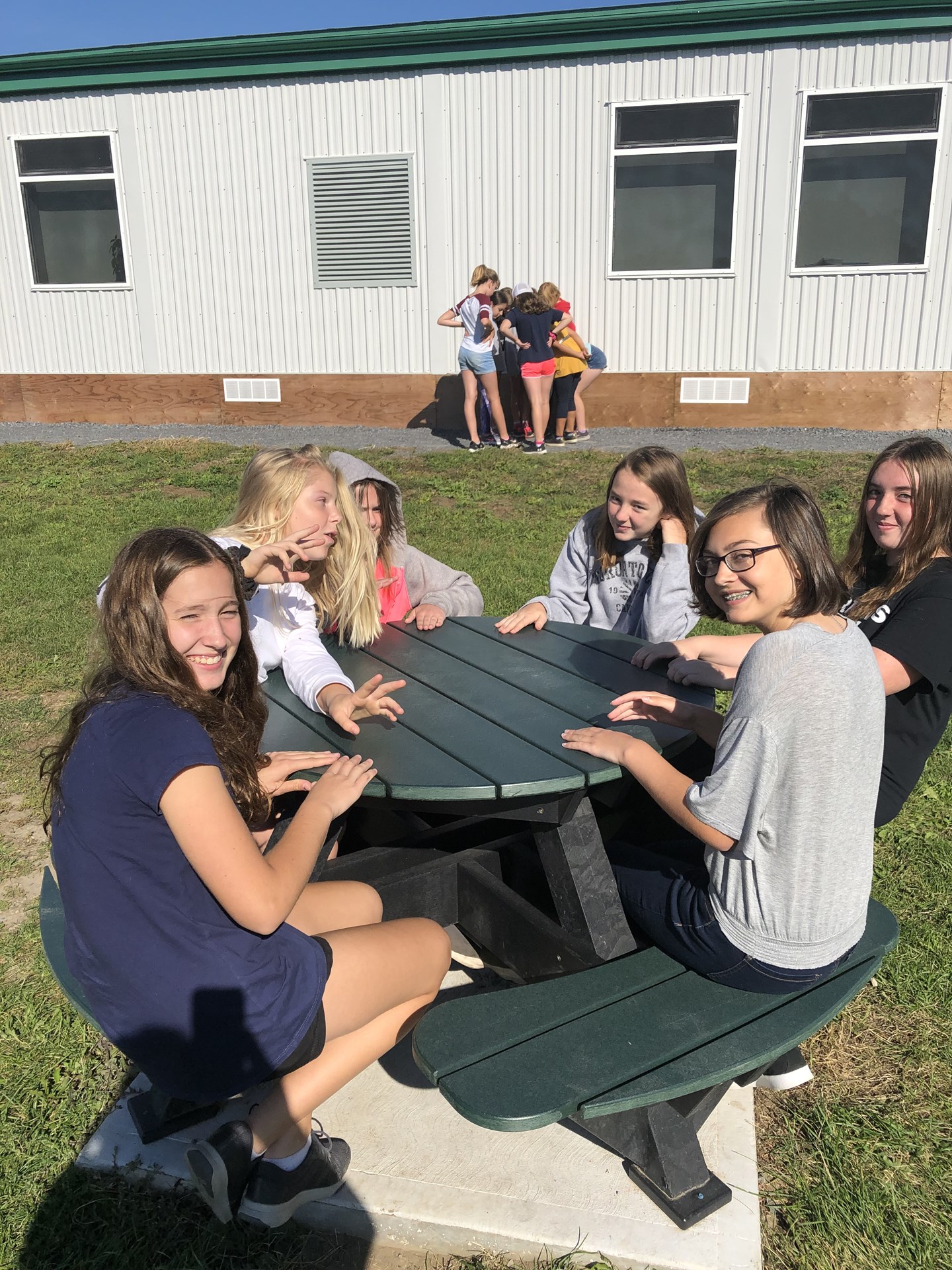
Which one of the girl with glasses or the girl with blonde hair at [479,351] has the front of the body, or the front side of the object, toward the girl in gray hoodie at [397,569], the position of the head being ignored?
the girl with glasses

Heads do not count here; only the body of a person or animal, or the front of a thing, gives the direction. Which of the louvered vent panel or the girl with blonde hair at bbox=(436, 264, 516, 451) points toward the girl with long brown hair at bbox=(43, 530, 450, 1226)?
the louvered vent panel

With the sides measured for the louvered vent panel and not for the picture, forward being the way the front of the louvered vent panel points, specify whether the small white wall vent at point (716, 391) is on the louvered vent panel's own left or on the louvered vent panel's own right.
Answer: on the louvered vent panel's own left

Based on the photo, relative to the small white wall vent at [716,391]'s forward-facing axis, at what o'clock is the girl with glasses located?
The girl with glasses is roughly at 12 o'clock from the small white wall vent.

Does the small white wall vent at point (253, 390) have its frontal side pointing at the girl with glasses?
yes

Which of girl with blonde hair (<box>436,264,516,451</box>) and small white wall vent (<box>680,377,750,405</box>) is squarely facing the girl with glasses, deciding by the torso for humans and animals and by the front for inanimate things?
the small white wall vent

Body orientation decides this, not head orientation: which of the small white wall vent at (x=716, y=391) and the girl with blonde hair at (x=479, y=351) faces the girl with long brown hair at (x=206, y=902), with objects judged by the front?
the small white wall vent

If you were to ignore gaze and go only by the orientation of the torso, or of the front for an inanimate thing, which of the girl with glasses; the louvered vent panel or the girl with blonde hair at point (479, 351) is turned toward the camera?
the louvered vent panel

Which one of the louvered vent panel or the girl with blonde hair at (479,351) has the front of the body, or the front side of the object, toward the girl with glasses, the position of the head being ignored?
the louvered vent panel

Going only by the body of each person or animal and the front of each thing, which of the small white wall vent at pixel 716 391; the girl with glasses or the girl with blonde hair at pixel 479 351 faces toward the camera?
the small white wall vent

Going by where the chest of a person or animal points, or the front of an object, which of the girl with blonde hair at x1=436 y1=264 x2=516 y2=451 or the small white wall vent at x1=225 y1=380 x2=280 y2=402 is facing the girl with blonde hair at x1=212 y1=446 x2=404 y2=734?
the small white wall vent

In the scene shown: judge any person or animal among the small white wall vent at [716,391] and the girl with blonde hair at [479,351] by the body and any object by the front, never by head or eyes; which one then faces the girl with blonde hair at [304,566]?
the small white wall vent

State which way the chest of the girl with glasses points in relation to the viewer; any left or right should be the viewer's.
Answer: facing away from the viewer and to the left of the viewer

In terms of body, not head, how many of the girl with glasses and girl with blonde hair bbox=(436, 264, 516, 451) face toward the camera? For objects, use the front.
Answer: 0

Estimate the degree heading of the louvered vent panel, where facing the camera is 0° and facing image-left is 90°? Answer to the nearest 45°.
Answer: approximately 0°

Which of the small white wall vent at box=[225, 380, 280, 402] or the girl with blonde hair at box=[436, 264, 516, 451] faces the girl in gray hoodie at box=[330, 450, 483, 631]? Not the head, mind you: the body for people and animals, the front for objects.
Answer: the small white wall vent
